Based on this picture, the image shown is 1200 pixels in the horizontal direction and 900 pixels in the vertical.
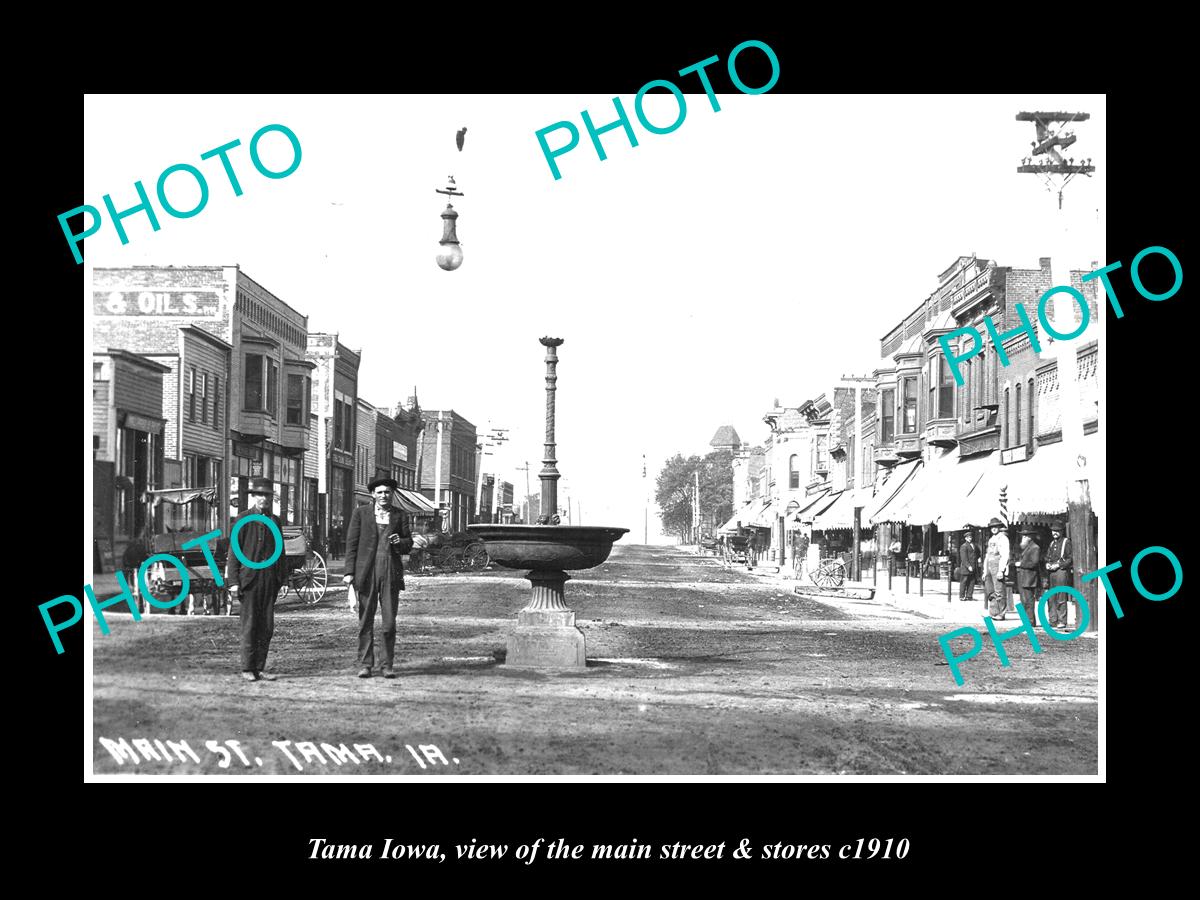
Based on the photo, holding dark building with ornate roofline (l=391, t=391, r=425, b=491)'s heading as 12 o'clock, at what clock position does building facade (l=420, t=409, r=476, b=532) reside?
The building facade is roughly at 9 o'clock from the dark building with ornate roofline.

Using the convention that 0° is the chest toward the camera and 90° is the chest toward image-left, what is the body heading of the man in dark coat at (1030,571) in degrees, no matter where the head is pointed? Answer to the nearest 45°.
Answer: approximately 45°

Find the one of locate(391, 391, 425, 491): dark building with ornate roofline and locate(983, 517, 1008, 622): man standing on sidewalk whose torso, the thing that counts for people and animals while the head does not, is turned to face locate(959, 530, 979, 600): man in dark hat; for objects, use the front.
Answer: the dark building with ornate roofline

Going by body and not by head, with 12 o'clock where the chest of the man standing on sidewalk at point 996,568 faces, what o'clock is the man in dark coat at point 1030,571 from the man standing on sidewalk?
The man in dark coat is roughly at 10 o'clock from the man standing on sidewalk.

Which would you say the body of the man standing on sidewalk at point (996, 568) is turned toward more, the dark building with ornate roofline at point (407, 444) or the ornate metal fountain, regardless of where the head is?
the ornate metal fountain

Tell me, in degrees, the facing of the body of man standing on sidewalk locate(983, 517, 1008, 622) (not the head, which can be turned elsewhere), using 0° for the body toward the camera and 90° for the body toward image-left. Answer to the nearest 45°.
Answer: approximately 45°

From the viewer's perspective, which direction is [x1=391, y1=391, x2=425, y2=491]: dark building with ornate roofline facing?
to the viewer's right
